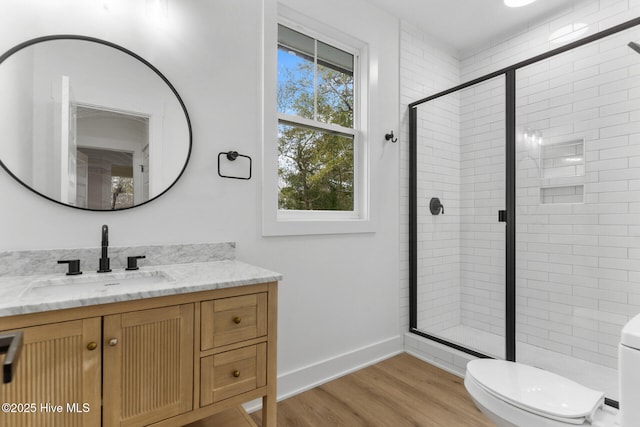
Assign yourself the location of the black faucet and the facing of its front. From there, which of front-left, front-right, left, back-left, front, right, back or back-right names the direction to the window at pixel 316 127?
left

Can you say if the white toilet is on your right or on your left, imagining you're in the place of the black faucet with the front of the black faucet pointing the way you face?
on your left

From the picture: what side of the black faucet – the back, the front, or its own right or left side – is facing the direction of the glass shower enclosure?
left

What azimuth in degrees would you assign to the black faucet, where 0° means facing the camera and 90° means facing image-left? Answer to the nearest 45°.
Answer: approximately 0°
